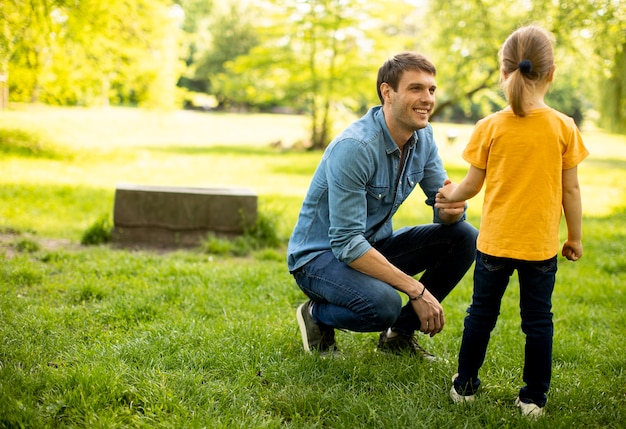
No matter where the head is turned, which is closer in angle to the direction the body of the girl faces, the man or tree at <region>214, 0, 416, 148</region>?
the tree

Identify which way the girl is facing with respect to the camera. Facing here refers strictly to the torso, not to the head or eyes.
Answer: away from the camera

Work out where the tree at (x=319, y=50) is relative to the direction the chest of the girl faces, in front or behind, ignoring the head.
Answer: in front

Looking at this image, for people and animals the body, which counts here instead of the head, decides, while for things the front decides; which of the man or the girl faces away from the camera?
the girl

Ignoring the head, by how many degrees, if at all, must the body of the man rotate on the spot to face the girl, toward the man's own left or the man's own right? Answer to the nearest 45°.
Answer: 0° — they already face them

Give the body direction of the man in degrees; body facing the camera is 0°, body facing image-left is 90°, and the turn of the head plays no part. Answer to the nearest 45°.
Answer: approximately 315°

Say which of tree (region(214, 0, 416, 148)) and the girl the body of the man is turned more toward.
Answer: the girl

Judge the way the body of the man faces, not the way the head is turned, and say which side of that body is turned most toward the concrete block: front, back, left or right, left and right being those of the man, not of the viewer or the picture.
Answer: back

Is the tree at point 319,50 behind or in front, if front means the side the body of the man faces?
behind

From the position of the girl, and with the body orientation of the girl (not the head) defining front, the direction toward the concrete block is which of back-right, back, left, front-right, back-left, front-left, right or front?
front-left

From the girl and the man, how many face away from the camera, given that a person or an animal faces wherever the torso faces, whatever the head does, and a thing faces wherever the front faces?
1

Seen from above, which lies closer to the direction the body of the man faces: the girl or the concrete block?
the girl
